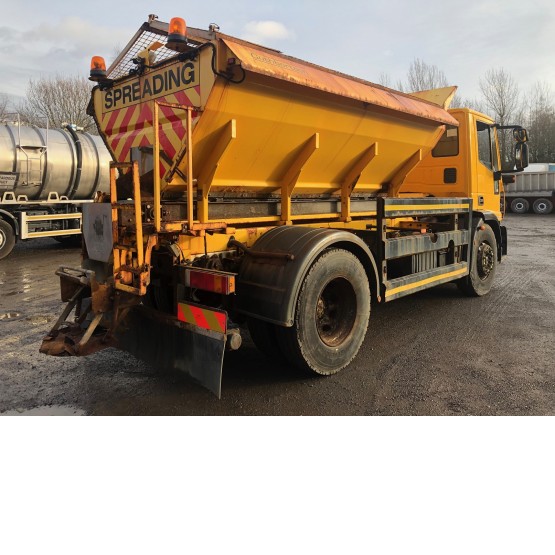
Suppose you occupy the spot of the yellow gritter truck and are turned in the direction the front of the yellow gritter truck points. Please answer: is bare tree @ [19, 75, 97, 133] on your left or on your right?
on your left

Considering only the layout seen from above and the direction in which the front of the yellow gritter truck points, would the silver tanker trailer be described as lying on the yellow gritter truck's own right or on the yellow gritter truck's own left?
on the yellow gritter truck's own left

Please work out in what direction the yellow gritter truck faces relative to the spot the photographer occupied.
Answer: facing away from the viewer and to the right of the viewer
